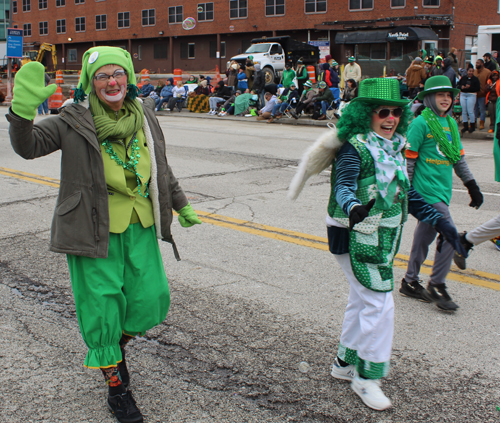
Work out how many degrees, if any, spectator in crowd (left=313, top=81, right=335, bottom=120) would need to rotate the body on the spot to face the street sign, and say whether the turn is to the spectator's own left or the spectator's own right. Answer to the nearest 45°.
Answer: approximately 90° to the spectator's own right

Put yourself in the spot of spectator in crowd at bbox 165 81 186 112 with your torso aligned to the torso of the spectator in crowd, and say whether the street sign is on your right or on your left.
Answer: on your right

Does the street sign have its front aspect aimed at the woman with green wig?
yes

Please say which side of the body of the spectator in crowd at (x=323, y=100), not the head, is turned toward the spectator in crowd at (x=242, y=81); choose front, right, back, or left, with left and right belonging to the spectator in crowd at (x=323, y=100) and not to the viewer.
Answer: right

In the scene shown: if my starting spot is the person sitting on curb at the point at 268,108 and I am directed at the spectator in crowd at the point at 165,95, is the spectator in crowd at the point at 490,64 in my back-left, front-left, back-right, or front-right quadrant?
back-right

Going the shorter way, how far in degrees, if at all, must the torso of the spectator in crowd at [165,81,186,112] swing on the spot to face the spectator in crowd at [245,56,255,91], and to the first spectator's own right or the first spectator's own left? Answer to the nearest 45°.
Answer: approximately 90° to the first spectator's own left

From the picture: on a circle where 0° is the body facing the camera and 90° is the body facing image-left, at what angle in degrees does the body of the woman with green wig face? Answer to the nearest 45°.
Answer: approximately 315°

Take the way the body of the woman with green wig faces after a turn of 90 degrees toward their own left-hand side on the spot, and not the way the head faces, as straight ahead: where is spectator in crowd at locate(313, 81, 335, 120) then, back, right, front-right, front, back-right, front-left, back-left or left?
front-left

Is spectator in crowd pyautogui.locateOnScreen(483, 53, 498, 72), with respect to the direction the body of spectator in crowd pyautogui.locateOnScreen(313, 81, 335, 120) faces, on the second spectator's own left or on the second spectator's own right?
on the second spectator's own left

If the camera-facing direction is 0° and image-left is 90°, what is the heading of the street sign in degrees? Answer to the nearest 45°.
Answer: approximately 0°

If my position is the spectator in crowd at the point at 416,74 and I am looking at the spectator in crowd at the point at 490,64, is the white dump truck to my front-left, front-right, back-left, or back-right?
back-left

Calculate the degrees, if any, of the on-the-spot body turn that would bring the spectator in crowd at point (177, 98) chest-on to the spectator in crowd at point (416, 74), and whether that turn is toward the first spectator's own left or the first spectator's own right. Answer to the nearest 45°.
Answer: approximately 90° to the first spectator's own left

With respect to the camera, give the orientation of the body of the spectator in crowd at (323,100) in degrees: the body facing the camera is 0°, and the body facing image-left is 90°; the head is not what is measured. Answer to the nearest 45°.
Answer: approximately 45°
